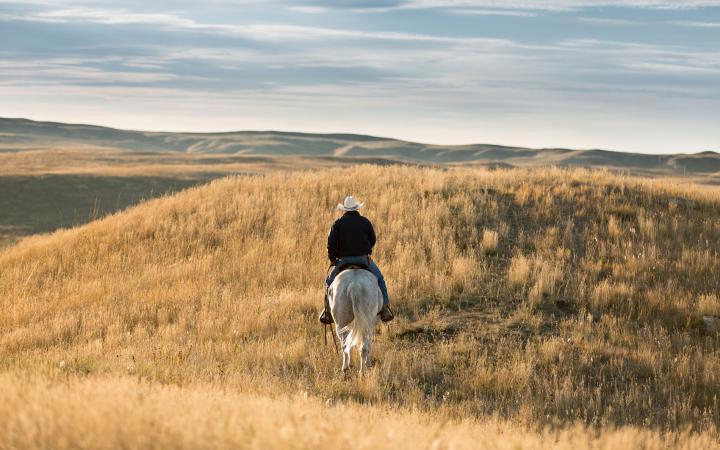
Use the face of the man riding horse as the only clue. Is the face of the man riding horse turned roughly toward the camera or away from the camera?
away from the camera

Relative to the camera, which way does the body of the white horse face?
away from the camera

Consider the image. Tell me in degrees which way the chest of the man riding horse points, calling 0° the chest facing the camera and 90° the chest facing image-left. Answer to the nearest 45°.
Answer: approximately 180°
